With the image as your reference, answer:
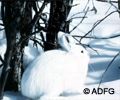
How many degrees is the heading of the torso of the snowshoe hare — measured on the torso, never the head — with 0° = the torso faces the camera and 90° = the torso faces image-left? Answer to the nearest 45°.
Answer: approximately 270°

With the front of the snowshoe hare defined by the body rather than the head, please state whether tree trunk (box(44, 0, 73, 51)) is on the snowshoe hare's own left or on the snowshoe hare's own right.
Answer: on the snowshoe hare's own left
